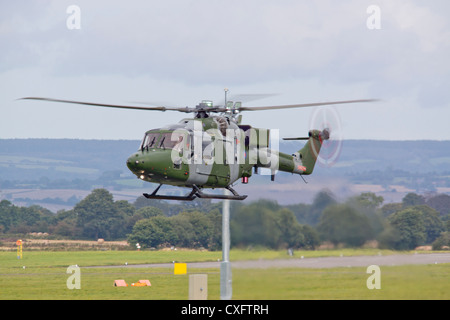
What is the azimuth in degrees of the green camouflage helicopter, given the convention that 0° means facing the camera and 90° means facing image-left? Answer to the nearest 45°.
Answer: approximately 45°
